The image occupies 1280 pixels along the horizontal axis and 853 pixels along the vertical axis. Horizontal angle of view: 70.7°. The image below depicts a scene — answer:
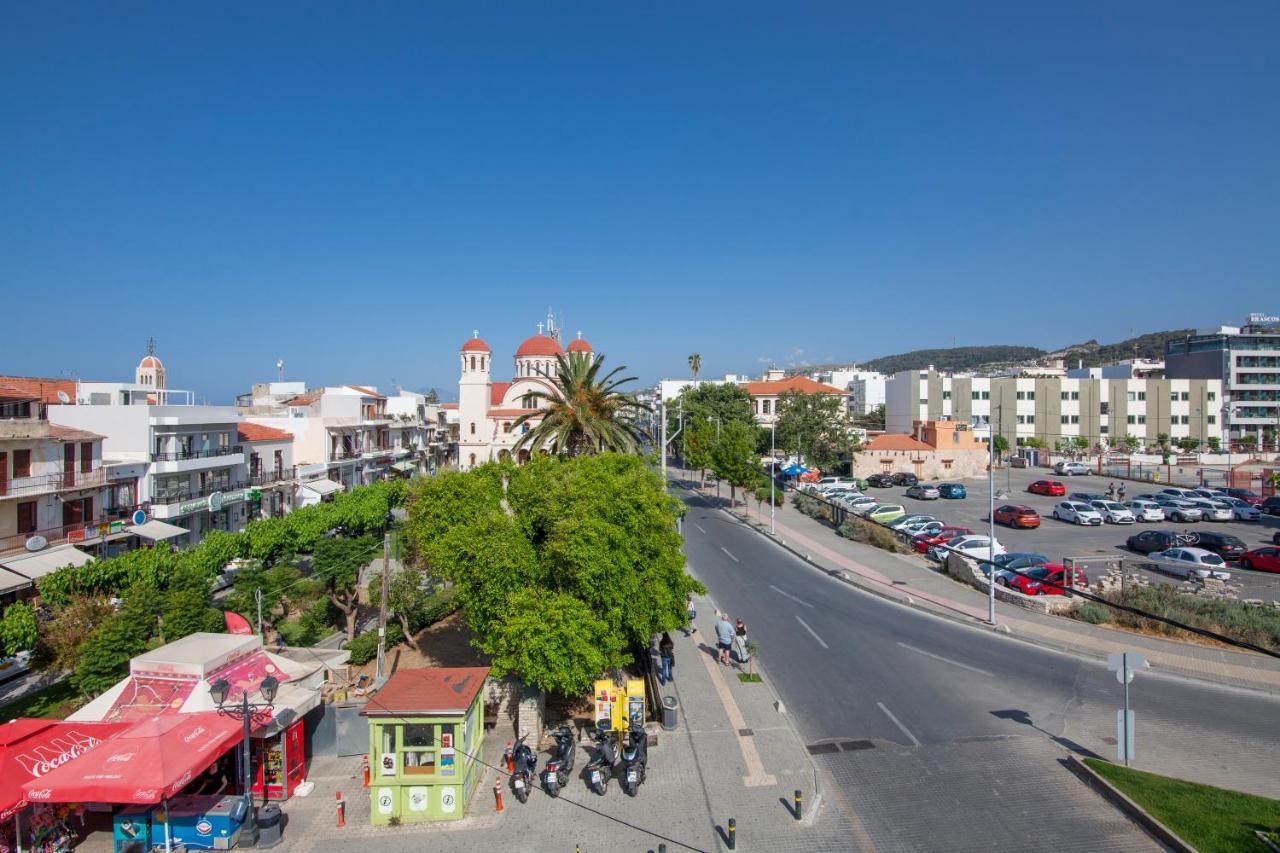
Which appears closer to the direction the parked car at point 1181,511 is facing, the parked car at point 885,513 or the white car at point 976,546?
the white car

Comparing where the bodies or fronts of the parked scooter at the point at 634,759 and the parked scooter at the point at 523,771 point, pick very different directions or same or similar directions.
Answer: same or similar directions

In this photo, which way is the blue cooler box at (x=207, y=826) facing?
toward the camera

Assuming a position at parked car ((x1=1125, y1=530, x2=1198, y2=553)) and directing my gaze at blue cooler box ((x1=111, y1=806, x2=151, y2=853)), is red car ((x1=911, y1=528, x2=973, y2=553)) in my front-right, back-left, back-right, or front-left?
front-right

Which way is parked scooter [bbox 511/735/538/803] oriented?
away from the camera

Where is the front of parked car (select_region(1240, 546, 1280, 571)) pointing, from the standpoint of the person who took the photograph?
facing to the left of the viewer

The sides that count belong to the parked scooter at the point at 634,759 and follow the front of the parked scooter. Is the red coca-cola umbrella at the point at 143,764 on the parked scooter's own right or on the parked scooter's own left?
on the parked scooter's own left

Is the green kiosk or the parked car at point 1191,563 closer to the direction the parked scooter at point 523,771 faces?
the parked car

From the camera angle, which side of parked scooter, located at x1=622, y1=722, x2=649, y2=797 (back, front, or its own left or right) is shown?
back
